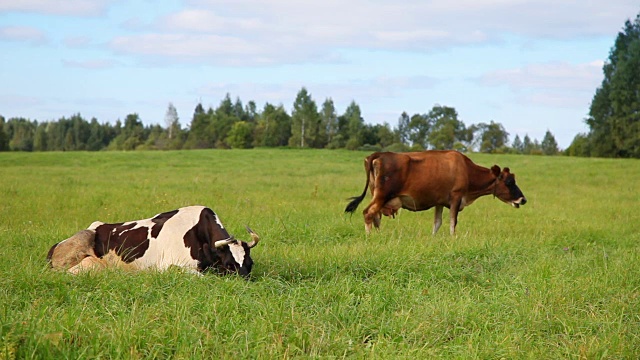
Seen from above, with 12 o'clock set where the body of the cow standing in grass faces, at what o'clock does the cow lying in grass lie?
The cow lying in grass is roughly at 4 o'clock from the cow standing in grass.

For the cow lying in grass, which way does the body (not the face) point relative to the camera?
to the viewer's right

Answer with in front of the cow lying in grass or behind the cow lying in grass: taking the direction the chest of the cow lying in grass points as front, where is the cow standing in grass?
in front

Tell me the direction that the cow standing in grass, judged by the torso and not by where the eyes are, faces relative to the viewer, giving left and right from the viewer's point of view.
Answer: facing to the right of the viewer

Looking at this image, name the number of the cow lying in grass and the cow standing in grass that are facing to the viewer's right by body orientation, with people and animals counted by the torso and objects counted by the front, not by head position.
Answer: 2
